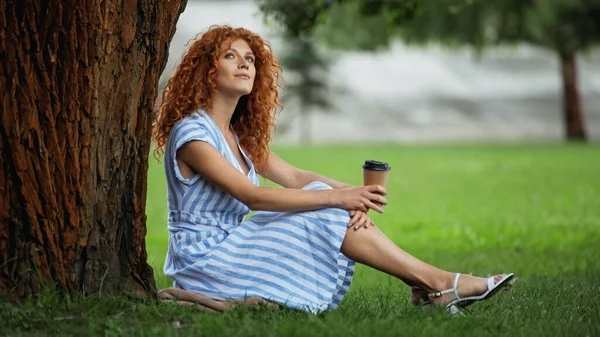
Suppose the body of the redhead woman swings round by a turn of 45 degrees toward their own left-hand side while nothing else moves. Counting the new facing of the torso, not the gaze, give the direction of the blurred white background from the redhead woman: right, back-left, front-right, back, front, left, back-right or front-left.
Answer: front-left

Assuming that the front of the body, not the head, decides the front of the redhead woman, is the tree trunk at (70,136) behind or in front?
behind

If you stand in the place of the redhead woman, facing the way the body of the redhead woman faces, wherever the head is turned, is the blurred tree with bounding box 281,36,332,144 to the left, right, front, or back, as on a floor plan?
left

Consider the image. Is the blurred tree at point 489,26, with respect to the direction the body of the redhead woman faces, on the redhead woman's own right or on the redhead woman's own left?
on the redhead woman's own left

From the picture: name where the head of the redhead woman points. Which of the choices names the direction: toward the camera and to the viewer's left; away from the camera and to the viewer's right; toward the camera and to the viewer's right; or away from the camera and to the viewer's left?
toward the camera and to the viewer's right

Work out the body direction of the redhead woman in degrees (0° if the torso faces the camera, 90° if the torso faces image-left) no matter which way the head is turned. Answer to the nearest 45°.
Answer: approximately 270°
